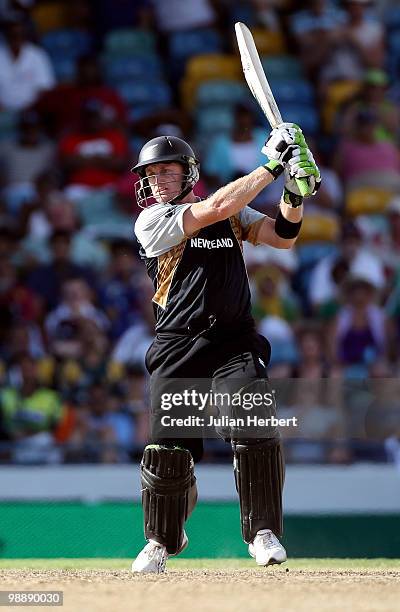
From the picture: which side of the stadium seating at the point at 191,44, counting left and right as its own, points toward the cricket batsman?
front

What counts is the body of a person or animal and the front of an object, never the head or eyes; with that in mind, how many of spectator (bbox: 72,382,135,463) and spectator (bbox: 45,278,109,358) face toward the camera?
2

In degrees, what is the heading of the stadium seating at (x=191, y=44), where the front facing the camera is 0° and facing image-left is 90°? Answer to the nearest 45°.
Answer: approximately 0°

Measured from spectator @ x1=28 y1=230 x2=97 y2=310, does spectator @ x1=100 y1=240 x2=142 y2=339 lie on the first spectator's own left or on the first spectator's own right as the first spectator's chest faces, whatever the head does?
on the first spectator's own left

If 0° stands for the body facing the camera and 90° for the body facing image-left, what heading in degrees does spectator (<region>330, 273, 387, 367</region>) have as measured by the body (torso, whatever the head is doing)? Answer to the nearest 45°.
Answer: approximately 0°

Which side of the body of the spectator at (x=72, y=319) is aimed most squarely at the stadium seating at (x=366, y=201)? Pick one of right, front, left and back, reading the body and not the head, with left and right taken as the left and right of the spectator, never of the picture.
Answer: left
